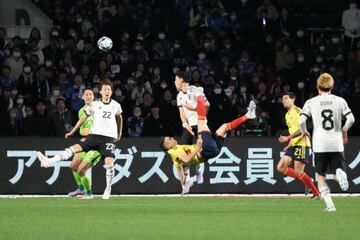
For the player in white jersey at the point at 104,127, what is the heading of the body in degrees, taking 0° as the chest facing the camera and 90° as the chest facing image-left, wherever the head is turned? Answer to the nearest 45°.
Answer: approximately 0°

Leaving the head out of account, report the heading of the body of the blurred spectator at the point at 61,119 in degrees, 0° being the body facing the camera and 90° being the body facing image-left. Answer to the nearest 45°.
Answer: approximately 0°

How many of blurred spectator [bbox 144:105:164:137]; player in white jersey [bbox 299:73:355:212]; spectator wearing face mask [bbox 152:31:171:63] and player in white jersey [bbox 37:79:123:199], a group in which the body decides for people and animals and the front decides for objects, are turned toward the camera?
3

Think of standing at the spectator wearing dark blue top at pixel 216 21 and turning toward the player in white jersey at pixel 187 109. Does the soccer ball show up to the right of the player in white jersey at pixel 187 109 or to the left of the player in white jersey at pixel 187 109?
right

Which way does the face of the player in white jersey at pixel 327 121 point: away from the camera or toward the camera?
away from the camera

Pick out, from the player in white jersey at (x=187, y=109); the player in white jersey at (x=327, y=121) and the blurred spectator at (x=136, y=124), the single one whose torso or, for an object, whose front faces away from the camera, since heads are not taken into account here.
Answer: the player in white jersey at (x=327, y=121)
